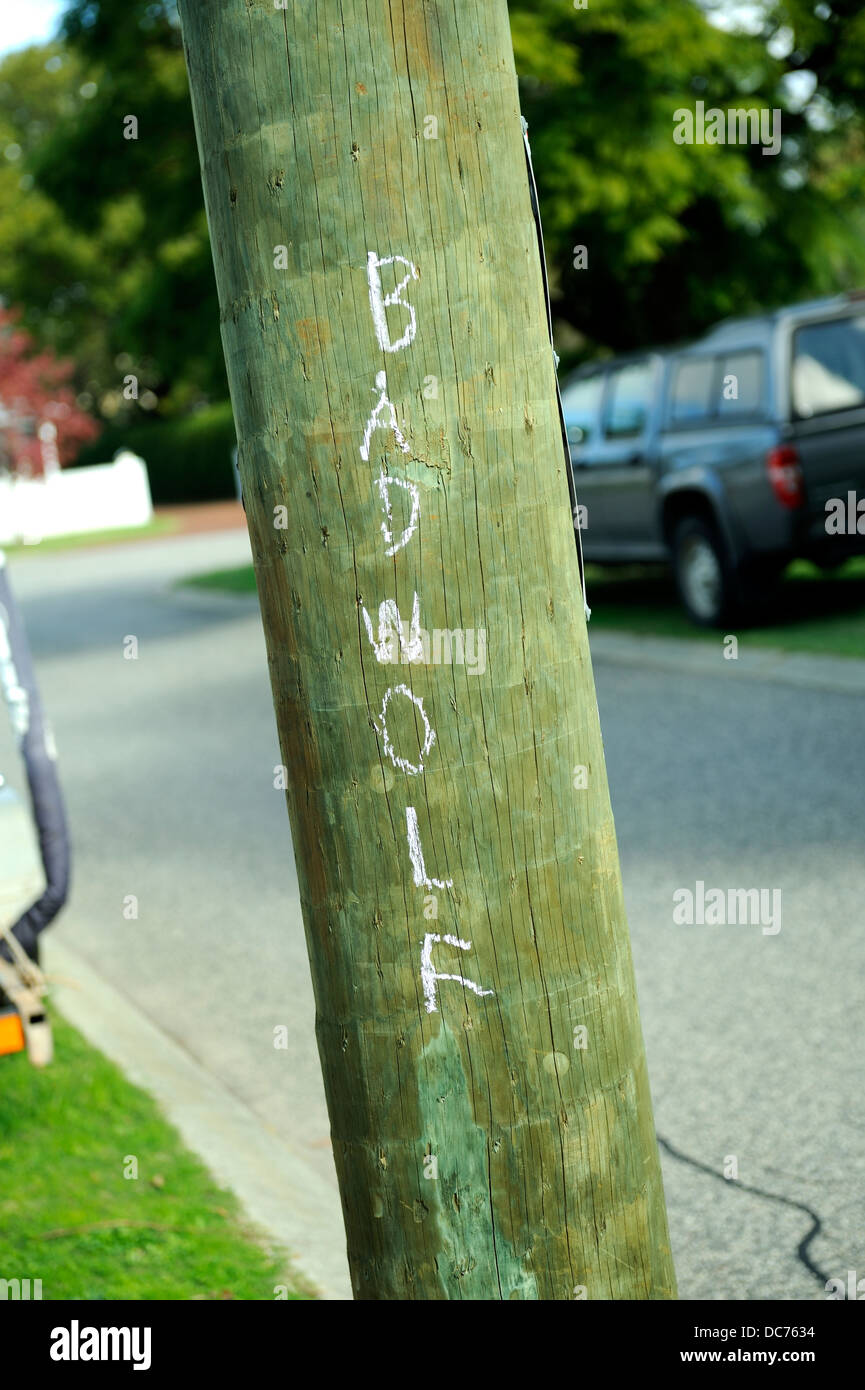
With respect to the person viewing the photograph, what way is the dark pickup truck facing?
facing away from the viewer and to the left of the viewer

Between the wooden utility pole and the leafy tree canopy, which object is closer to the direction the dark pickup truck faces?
the leafy tree canopy

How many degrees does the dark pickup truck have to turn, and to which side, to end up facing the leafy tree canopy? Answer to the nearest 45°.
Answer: approximately 45° to its right

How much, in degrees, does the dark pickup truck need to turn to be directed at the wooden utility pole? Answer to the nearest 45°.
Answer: approximately 135° to its left
